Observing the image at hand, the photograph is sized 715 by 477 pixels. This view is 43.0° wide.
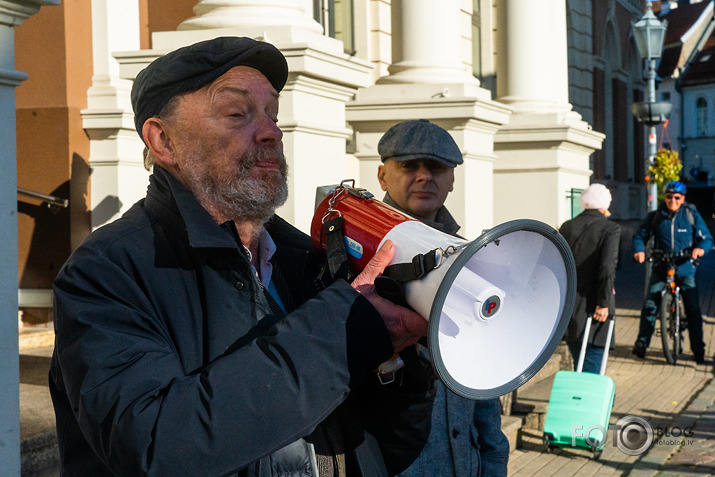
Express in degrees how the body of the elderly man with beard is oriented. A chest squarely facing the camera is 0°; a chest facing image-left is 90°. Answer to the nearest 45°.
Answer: approximately 315°

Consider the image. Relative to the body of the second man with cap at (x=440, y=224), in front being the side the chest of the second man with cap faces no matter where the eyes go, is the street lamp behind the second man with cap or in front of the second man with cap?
behind

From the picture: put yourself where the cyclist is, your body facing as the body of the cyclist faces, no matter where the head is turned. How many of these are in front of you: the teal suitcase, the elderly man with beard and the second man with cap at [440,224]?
3

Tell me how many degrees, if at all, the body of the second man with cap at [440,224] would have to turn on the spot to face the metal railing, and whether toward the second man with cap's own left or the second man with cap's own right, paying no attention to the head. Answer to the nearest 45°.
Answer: approximately 135° to the second man with cap's own right

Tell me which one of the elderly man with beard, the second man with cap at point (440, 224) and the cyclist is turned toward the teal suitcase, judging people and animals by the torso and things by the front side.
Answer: the cyclist

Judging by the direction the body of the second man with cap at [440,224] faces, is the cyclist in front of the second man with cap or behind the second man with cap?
behind

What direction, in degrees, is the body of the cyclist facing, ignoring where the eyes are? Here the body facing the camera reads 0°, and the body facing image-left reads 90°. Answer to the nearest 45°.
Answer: approximately 0°

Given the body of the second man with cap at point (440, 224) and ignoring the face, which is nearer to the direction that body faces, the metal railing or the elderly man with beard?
the elderly man with beard

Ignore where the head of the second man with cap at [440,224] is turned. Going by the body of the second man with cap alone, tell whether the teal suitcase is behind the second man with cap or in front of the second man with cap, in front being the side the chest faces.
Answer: behind

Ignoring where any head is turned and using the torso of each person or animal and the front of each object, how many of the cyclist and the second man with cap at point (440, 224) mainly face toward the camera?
2

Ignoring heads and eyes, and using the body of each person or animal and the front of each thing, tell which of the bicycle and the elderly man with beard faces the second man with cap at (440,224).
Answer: the bicycle
